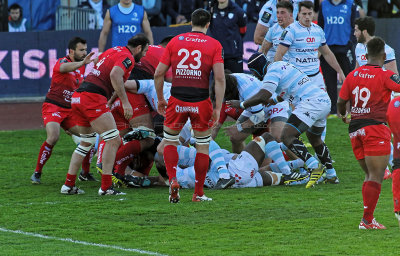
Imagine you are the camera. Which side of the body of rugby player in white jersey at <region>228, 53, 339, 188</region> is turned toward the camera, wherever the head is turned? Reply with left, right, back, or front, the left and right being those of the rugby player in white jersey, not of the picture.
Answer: left

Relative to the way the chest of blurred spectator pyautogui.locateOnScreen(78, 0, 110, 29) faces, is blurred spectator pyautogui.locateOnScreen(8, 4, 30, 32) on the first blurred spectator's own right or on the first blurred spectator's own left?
on the first blurred spectator's own right

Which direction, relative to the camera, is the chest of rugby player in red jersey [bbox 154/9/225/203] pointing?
away from the camera

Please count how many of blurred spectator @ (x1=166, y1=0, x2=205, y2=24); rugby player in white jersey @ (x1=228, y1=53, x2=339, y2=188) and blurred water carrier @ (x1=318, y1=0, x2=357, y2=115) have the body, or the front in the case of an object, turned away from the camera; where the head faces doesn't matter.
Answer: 0

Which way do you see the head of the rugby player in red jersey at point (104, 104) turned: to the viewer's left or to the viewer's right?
to the viewer's right

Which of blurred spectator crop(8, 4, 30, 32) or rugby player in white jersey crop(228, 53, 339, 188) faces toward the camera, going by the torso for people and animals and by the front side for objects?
the blurred spectator

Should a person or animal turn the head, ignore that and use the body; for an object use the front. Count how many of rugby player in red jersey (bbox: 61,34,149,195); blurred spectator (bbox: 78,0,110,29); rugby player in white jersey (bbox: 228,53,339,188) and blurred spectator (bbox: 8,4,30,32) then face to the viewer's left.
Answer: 1

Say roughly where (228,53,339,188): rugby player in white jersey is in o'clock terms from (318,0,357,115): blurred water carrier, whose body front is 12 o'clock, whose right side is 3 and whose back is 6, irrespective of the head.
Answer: The rugby player in white jersey is roughly at 12 o'clock from the blurred water carrier.

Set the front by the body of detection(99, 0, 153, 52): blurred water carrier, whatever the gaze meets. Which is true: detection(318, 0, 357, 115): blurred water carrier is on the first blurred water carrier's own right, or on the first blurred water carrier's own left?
on the first blurred water carrier's own left

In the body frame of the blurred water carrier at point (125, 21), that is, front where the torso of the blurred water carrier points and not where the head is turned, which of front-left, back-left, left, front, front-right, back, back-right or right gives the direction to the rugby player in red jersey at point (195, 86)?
front

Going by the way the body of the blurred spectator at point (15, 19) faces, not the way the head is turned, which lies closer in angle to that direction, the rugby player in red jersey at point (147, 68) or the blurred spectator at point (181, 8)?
the rugby player in red jersey

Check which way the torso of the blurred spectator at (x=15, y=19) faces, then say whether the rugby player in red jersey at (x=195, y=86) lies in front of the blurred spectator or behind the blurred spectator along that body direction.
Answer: in front

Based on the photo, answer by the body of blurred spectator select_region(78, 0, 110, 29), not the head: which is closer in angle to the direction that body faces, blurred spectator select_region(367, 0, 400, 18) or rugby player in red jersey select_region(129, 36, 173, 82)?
the rugby player in red jersey

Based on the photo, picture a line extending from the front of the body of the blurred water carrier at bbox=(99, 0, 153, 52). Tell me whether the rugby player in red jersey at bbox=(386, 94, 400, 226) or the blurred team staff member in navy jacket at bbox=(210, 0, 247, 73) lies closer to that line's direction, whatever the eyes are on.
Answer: the rugby player in red jersey

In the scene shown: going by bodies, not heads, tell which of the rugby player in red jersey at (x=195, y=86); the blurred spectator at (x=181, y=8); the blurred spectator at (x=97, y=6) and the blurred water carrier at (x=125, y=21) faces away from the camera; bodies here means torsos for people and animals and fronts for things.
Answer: the rugby player in red jersey

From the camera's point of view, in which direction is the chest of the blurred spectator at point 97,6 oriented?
toward the camera

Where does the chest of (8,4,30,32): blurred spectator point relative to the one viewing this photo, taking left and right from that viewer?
facing the viewer

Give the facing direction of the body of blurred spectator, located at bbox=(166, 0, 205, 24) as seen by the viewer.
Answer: toward the camera

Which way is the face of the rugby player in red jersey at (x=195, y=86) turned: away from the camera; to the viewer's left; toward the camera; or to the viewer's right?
away from the camera

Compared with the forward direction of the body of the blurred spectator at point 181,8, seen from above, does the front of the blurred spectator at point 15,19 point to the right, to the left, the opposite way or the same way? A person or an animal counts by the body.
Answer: the same way

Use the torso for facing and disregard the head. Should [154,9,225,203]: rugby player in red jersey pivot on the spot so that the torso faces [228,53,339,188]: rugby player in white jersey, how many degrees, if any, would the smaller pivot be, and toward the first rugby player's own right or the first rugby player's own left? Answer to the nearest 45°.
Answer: approximately 45° to the first rugby player's own right

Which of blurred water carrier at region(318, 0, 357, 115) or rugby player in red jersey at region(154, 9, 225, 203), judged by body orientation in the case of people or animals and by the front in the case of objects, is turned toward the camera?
the blurred water carrier

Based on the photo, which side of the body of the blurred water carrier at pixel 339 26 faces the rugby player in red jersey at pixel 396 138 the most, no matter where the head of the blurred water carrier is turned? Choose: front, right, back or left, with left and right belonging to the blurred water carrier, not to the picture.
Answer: front
